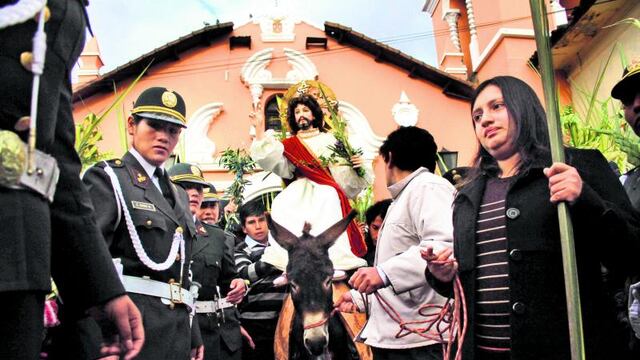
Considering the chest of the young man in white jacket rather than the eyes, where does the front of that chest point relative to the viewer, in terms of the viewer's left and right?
facing to the left of the viewer

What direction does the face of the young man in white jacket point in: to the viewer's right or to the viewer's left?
to the viewer's left

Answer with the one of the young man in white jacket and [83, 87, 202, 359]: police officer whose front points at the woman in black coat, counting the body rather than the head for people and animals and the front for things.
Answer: the police officer

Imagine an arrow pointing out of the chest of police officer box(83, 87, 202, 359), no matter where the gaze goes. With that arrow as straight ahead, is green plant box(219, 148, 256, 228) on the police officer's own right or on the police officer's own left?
on the police officer's own left

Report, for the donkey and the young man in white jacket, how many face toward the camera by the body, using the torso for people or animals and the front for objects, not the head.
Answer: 1

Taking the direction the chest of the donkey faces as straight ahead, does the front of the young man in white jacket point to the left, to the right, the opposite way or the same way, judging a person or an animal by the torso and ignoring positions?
to the right

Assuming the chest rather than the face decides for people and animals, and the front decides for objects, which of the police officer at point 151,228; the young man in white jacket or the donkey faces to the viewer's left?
the young man in white jacket

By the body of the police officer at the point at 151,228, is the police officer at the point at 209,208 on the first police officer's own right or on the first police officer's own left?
on the first police officer's own left
